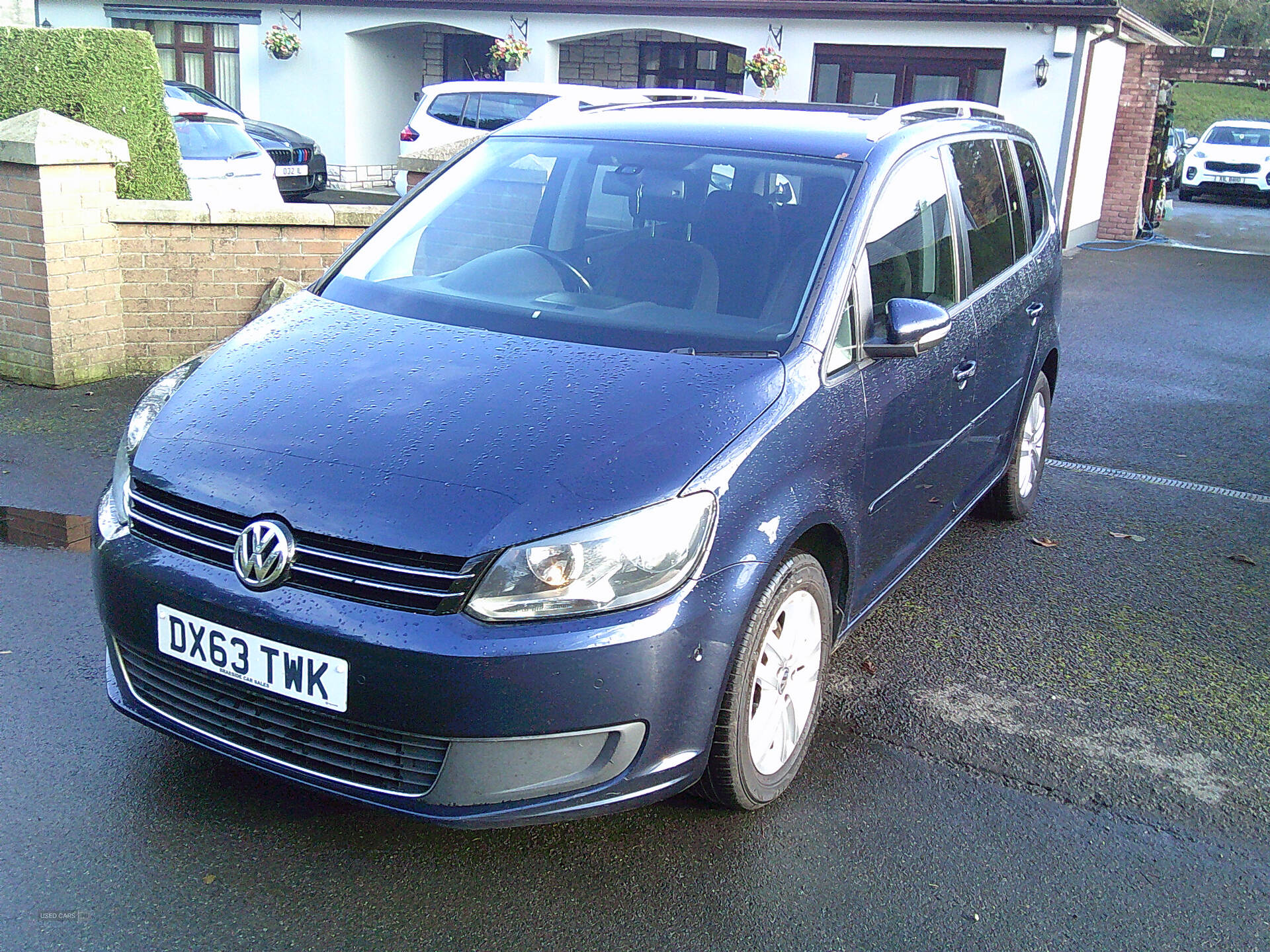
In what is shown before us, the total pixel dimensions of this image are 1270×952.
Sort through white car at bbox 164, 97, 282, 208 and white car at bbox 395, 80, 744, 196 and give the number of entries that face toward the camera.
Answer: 0

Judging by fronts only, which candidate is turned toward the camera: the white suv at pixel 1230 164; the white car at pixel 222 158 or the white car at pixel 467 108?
the white suv

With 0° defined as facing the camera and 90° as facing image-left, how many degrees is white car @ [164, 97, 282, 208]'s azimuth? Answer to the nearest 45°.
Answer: approximately 135°

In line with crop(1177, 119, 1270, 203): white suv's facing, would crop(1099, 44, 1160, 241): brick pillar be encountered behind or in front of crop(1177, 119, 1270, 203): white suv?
in front

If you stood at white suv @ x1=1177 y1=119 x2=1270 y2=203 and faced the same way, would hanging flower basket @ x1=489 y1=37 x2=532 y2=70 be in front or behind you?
in front

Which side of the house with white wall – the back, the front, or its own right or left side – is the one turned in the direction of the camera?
front

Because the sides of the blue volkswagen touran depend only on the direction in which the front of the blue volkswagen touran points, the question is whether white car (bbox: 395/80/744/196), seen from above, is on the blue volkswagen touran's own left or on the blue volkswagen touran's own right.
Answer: on the blue volkswagen touran's own right

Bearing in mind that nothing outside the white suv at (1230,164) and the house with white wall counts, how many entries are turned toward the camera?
2

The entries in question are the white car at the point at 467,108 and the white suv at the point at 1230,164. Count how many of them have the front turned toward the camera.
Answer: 1

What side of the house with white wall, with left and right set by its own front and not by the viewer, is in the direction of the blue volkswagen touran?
front

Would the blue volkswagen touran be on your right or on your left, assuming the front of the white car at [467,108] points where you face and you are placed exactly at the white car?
on your right

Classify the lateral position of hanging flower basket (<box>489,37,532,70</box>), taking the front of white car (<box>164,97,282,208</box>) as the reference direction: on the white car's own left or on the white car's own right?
on the white car's own right

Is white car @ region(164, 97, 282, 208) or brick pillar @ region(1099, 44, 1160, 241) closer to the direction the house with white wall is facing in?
the white car
